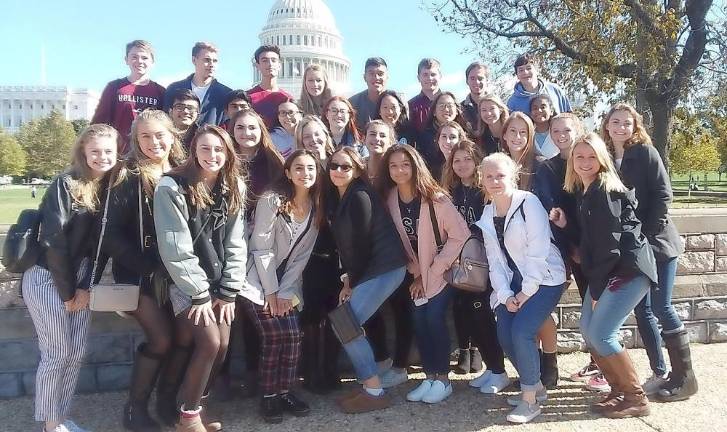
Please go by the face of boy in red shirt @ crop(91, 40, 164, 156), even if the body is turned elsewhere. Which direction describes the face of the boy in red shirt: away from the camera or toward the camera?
toward the camera

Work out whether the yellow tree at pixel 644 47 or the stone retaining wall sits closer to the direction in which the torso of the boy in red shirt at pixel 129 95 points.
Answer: the stone retaining wall

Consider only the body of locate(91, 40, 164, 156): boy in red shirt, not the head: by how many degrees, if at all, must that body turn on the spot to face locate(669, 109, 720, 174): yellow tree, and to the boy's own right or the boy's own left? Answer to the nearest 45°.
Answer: approximately 135° to the boy's own left

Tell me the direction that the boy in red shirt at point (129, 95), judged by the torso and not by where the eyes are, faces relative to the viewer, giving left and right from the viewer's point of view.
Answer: facing the viewer

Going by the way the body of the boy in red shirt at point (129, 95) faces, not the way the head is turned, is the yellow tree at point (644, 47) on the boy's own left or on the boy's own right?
on the boy's own left
